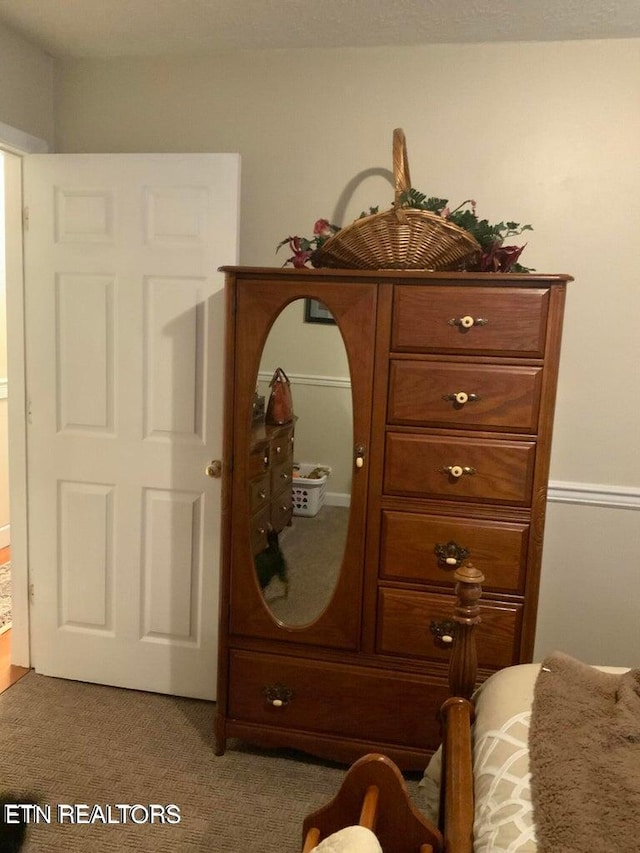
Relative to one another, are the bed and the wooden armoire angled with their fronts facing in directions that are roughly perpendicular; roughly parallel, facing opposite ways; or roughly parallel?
roughly perpendicular

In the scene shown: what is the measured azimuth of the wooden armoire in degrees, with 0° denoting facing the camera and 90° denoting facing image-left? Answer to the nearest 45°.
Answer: approximately 0°

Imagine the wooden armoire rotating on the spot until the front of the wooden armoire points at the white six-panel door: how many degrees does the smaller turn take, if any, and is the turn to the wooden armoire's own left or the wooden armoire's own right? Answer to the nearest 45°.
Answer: approximately 90° to the wooden armoire's own right

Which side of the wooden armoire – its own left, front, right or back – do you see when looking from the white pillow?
front
